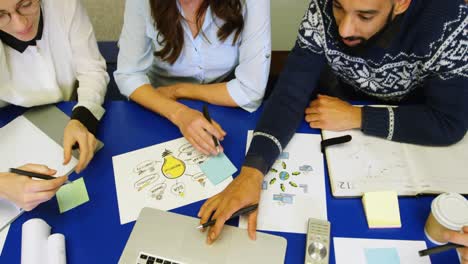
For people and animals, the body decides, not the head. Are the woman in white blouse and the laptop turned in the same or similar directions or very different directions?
very different directions

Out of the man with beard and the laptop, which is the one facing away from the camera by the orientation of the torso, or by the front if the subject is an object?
the laptop

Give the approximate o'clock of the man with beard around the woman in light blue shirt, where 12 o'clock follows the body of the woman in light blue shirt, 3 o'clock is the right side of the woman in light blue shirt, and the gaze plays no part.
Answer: The man with beard is roughly at 10 o'clock from the woman in light blue shirt.

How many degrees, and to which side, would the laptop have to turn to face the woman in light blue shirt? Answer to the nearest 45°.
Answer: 0° — it already faces them

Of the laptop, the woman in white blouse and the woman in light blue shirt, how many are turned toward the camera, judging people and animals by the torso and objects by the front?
2

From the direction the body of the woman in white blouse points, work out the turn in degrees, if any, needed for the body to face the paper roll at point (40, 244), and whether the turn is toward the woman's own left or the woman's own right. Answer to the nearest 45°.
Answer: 0° — they already face it

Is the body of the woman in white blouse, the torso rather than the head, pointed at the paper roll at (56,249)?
yes

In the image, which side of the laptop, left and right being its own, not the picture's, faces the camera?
back

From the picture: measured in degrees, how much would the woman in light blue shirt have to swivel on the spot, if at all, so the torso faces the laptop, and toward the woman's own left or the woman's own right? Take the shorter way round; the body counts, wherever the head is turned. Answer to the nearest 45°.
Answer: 0° — they already face it
